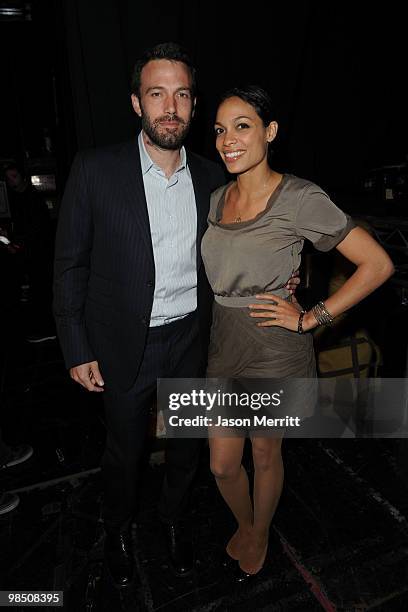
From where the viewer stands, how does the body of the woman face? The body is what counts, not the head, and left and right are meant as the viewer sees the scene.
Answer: facing the viewer and to the left of the viewer
